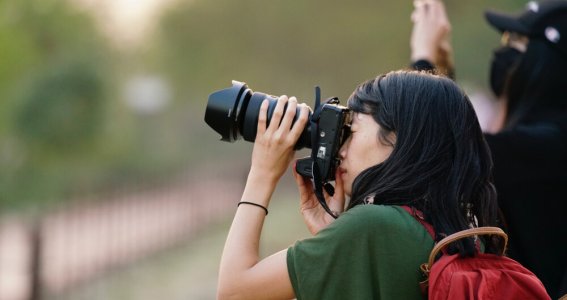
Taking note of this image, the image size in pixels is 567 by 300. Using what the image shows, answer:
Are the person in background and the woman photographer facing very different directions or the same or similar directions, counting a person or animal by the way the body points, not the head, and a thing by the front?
same or similar directions

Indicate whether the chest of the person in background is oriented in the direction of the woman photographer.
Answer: no

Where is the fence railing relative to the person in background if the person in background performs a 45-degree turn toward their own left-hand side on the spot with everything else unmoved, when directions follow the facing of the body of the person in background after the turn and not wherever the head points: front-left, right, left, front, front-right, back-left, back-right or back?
right

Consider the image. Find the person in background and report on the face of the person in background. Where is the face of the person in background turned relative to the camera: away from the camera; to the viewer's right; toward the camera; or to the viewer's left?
to the viewer's left

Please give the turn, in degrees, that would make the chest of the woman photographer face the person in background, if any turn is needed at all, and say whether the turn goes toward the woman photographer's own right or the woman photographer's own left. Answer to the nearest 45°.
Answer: approximately 135° to the woman photographer's own right

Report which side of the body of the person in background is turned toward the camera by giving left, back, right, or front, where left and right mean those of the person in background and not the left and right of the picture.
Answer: left

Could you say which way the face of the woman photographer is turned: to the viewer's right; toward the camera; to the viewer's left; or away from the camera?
to the viewer's left

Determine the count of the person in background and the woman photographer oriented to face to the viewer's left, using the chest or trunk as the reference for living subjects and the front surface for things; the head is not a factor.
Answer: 2

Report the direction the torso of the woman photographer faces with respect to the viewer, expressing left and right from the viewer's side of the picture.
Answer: facing to the left of the viewer

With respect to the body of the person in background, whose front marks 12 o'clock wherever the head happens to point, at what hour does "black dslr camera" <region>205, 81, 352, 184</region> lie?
The black dslr camera is roughly at 10 o'clock from the person in background.
